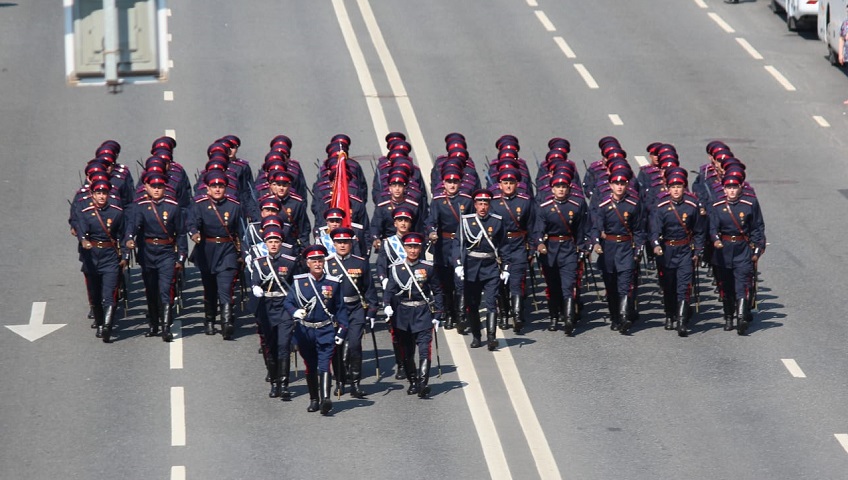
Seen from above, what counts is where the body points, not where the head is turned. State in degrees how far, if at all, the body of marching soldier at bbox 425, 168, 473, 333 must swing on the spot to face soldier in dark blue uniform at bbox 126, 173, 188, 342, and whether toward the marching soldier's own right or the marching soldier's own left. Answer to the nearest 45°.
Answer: approximately 90° to the marching soldier's own right

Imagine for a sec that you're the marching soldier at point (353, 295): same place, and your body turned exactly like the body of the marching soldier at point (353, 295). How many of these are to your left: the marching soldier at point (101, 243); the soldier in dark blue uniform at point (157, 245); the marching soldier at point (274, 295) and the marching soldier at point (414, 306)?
1

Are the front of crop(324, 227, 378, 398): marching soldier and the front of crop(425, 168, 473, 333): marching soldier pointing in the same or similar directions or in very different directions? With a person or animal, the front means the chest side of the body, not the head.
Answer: same or similar directions

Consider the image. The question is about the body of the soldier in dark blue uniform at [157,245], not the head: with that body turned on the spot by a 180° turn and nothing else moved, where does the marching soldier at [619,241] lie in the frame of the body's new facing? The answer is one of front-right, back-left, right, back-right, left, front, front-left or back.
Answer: right

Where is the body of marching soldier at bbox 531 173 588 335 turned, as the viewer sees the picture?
toward the camera

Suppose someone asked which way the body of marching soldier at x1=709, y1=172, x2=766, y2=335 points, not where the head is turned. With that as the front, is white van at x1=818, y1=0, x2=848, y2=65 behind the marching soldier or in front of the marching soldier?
behind

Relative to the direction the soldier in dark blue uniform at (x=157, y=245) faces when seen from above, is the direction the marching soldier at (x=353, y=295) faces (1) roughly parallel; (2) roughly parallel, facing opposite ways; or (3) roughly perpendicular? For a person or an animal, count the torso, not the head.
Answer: roughly parallel

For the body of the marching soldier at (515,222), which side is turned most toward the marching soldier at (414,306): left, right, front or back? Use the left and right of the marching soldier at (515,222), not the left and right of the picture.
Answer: front

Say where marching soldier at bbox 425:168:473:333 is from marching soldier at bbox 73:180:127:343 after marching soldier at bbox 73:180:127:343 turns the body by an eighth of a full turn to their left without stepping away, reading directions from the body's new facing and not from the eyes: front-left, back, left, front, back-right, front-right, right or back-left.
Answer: front-left

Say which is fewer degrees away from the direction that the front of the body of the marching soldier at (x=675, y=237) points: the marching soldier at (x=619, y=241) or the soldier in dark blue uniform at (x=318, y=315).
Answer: the soldier in dark blue uniform

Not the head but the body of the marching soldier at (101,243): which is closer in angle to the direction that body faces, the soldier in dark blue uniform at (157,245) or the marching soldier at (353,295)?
the marching soldier

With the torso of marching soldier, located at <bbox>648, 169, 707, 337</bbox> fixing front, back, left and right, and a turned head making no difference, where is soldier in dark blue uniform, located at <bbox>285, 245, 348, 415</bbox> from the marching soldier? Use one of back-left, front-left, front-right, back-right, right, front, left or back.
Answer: front-right

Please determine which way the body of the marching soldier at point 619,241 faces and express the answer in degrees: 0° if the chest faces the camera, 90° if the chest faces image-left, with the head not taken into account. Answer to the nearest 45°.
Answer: approximately 0°

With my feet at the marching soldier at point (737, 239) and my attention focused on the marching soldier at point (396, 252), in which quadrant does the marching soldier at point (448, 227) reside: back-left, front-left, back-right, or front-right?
front-right

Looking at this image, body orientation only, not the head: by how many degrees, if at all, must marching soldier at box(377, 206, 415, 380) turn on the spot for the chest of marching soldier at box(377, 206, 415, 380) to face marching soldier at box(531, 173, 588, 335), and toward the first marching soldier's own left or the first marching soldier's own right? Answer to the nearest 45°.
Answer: approximately 135° to the first marching soldier's own left

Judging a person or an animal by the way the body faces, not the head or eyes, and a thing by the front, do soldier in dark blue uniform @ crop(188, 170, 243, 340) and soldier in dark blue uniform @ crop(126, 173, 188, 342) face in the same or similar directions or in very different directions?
same or similar directions

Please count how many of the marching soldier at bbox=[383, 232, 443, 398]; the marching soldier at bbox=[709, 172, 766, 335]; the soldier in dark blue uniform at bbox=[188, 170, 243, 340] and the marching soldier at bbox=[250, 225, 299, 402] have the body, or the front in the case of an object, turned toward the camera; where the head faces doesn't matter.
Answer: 4

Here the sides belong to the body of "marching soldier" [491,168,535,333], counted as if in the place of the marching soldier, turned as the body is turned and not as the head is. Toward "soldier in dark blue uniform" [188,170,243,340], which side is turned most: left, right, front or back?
right

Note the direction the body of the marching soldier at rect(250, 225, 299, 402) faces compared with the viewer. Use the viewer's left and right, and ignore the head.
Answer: facing the viewer

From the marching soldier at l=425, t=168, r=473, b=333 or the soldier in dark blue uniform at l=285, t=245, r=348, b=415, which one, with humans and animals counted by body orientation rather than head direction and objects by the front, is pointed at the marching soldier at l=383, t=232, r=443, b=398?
the marching soldier at l=425, t=168, r=473, b=333

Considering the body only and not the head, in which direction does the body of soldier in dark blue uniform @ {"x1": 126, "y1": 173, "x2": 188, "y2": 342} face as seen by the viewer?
toward the camera
